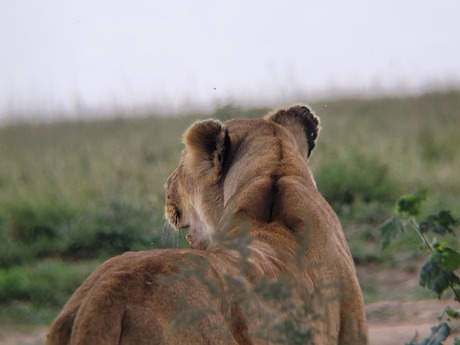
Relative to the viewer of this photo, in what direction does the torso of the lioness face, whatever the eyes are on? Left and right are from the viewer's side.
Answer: facing away from the viewer and to the right of the viewer
